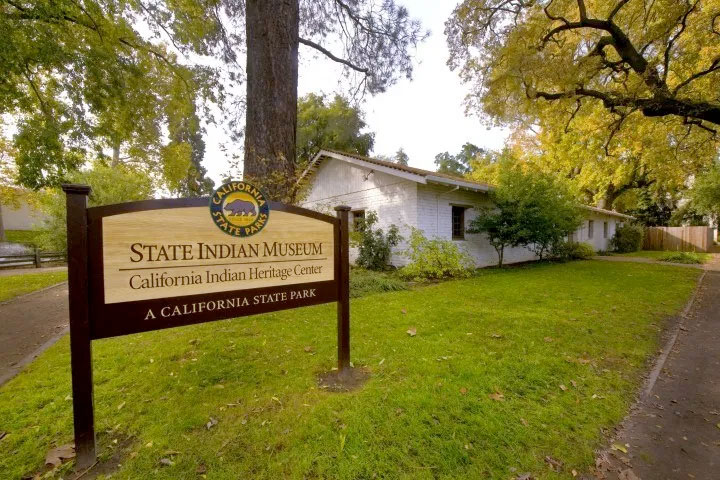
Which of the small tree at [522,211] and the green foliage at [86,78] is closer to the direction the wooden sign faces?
the small tree

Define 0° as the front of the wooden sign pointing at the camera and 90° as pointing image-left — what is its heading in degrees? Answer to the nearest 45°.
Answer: approximately 315°

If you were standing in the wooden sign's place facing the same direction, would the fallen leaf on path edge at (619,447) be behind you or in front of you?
in front

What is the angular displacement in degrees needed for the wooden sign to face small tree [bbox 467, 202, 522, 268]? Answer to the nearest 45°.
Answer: approximately 90° to its left

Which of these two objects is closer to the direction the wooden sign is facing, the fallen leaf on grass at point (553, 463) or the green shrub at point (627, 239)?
the fallen leaf on grass

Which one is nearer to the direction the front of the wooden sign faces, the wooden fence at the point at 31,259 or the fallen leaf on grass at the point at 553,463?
the fallen leaf on grass

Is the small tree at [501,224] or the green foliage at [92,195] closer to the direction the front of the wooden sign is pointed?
the small tree

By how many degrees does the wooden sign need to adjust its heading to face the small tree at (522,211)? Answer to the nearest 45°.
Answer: approximately 90° to its left

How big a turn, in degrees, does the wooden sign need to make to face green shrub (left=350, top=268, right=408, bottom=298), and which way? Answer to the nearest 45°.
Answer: approximately 90° to its left

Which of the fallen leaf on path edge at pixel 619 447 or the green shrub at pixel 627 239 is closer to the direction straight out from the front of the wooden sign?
the fallen leaf on path edge

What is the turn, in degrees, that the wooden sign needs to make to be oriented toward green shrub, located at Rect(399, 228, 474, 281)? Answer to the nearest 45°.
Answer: approximately 90° to its left
